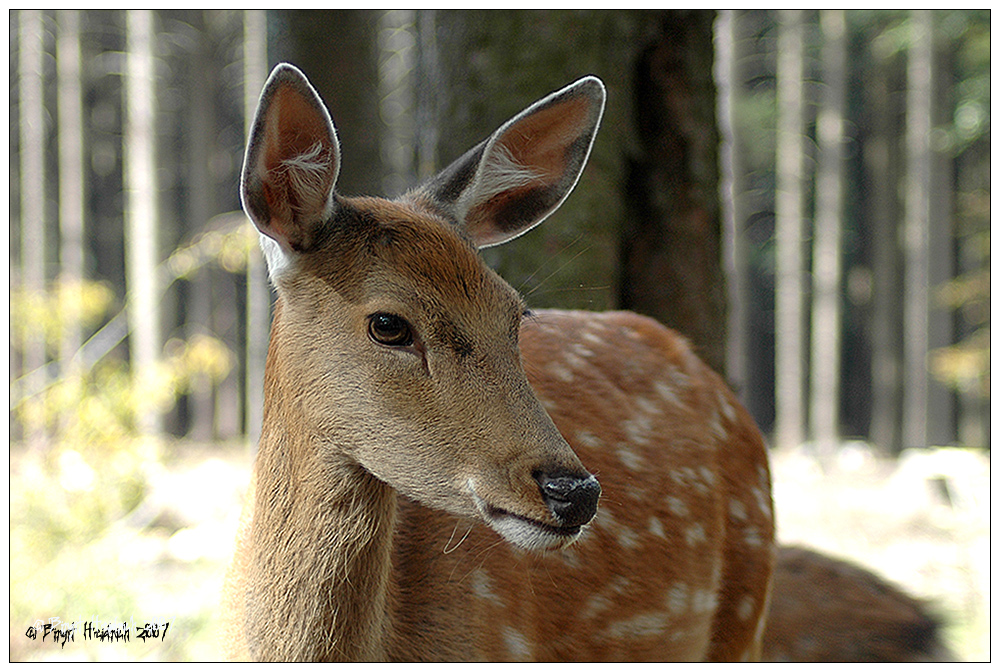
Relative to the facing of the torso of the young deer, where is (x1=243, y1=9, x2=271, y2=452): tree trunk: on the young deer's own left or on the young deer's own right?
on the young deer's own right

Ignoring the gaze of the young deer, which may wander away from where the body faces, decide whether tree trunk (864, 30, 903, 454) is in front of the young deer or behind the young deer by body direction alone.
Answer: behind

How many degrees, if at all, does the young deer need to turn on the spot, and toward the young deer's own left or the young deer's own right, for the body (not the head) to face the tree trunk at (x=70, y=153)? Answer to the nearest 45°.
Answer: approximately 90° to the young deer's own right

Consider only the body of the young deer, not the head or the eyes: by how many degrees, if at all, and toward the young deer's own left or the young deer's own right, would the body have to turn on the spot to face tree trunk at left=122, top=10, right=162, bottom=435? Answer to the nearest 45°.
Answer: approximately 90° to the young deer's own right

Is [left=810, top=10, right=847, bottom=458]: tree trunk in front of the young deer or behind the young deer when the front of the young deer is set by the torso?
behind

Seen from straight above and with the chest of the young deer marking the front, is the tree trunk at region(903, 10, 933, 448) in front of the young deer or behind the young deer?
behind

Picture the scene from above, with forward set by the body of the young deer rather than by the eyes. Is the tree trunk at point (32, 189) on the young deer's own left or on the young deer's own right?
on the young deer's own right

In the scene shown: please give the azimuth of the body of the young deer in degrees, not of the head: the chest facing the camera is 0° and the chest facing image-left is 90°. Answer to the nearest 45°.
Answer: approximately 45°

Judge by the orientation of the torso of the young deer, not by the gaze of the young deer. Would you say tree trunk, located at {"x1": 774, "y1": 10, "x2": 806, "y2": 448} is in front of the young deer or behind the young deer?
behind

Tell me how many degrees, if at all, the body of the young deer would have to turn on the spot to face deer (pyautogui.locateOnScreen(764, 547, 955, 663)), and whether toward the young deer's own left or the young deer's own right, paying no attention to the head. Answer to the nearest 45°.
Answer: approximately 180°

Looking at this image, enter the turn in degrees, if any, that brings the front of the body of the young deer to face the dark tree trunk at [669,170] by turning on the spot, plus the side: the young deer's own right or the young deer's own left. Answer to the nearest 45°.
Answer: approximately 180°
